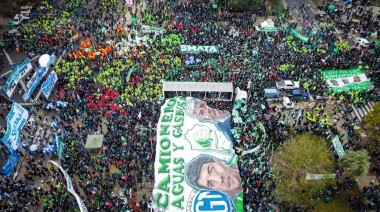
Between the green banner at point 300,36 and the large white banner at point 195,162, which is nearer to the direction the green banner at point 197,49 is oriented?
the large white banner

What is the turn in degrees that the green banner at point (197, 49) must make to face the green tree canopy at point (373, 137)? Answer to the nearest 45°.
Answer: approximately 45° to its left

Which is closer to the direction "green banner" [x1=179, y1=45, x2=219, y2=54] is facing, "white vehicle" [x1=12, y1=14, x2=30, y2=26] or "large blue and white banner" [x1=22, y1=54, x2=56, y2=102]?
the large blue and white banner

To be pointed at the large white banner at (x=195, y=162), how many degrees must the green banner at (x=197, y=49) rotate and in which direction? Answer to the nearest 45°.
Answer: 0° — it already faces it

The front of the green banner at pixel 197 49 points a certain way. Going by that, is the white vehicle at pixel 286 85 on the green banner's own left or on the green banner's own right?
on the green banner's own left

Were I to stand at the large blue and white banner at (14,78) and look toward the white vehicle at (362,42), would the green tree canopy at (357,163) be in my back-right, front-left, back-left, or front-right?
front-right

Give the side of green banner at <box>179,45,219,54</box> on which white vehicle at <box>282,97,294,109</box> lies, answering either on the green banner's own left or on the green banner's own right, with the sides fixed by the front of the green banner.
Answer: on the green banner's own left

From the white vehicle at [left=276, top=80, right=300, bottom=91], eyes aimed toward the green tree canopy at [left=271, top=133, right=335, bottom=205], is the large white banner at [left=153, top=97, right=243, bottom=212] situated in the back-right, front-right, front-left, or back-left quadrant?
front-right

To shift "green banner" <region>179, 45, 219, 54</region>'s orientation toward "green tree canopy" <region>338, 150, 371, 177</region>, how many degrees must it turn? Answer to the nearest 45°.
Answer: approximately 45° to its left

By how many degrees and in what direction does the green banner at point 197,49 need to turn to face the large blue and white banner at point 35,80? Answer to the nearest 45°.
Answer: approximately 45° to its right

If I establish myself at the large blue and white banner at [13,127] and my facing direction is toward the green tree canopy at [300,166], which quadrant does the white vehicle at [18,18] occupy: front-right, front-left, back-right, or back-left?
back-left

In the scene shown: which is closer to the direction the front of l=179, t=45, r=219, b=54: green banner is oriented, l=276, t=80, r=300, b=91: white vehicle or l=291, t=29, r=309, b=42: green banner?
the white vehicle

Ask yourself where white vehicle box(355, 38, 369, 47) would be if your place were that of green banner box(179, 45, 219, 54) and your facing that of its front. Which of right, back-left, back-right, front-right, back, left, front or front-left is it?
left

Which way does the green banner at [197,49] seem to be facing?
toward the camera

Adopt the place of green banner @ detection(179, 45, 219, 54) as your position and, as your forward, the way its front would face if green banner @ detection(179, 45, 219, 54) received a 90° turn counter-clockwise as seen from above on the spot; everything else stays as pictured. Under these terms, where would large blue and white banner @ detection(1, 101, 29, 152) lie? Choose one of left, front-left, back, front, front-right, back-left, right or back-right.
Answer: back-right

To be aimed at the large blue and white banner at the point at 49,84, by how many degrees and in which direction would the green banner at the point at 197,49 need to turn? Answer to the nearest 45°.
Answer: approximately 45° to its right

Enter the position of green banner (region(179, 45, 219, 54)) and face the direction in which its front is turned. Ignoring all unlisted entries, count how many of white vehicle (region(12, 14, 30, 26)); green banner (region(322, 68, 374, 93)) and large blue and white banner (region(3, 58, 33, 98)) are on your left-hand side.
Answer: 1

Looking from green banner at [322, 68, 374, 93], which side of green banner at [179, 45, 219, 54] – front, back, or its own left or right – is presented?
left

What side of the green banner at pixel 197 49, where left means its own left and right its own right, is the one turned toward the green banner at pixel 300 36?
left

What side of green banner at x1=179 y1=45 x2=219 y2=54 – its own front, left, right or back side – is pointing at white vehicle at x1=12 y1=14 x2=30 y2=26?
right
